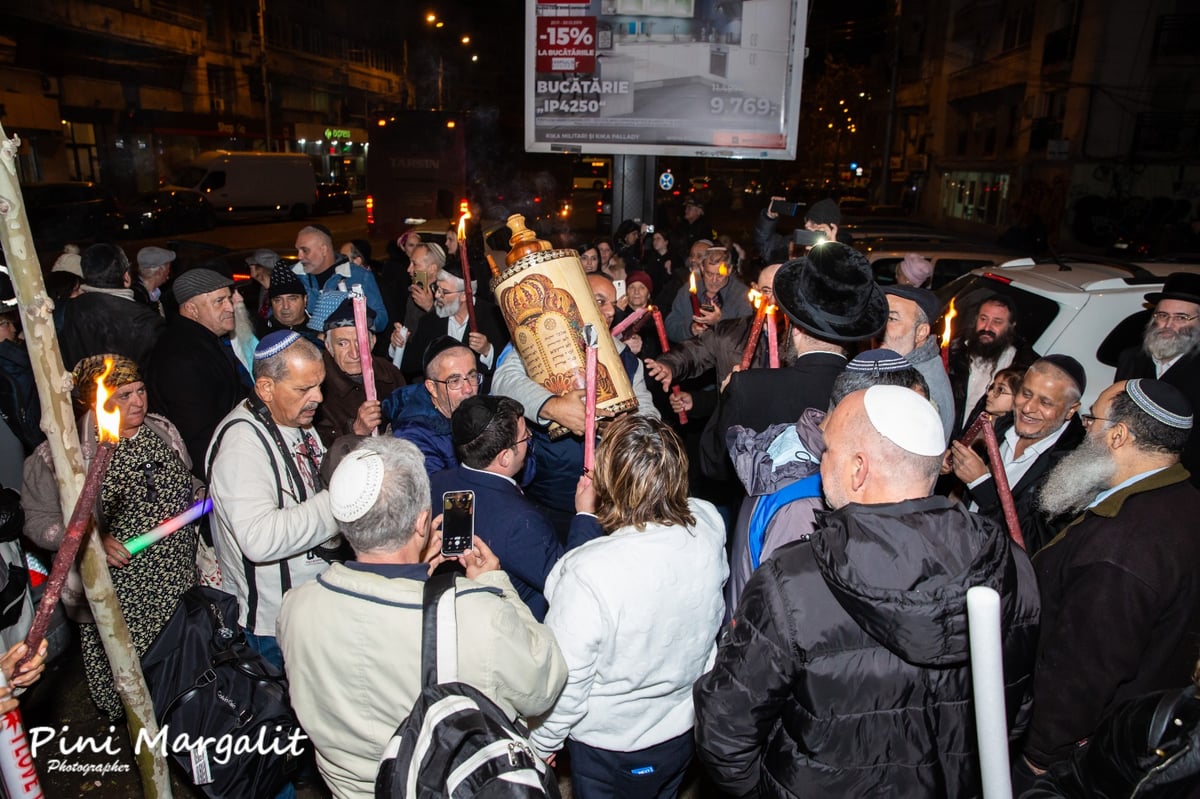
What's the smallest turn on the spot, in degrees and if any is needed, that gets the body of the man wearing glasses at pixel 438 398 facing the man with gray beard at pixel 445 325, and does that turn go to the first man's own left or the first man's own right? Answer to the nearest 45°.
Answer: approximately 135° to the first man's own left

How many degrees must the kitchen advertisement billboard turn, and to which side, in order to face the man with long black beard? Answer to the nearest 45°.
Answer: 0° — it already faces them

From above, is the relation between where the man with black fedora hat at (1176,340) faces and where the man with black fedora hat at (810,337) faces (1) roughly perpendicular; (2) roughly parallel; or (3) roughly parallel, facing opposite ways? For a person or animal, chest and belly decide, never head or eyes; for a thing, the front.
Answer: roughly perpendicular

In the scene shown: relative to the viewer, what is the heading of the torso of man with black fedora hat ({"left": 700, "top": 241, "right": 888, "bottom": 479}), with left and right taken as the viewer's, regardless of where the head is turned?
facing away from the viewer and to the left of the viewer

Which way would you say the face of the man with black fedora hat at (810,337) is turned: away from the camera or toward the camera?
away from the camera

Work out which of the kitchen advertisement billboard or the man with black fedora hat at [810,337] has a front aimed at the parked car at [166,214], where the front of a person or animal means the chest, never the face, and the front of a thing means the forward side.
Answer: the man with black fedora hat

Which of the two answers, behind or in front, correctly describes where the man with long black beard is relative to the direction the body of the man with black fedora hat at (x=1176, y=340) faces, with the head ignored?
in front

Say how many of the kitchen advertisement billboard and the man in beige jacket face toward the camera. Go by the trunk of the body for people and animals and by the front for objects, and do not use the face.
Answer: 1

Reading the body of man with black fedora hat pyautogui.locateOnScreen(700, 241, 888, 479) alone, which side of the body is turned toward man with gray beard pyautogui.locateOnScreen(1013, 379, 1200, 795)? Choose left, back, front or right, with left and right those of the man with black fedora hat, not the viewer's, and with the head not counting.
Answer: back

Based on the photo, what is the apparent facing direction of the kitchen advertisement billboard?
toward the camera

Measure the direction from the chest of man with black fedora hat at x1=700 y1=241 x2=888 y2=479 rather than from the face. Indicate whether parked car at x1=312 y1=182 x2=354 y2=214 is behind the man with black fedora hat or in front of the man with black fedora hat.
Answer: in front

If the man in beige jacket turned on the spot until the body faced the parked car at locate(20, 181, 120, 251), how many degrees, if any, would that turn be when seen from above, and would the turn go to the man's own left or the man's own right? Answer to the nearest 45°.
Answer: approximately 45° to the man's own left

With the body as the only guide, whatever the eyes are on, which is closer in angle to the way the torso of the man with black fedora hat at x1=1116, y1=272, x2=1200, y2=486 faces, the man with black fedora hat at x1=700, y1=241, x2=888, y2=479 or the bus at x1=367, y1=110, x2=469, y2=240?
the man with black fedora hat

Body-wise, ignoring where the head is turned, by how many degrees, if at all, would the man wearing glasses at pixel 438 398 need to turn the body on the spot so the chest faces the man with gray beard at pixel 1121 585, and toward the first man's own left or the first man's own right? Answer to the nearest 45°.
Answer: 0° — they already face them

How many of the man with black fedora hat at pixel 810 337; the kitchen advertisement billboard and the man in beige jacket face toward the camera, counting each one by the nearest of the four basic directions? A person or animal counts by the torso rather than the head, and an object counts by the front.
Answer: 1

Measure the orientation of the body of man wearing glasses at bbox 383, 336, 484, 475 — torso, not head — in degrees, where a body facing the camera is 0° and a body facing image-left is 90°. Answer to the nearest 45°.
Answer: approximately 315°

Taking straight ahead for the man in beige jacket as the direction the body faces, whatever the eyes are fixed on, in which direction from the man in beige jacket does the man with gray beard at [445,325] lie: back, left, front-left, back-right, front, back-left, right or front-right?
front-left
